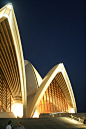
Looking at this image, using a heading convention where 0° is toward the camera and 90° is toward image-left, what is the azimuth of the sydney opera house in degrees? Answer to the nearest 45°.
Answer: approximately 0°
